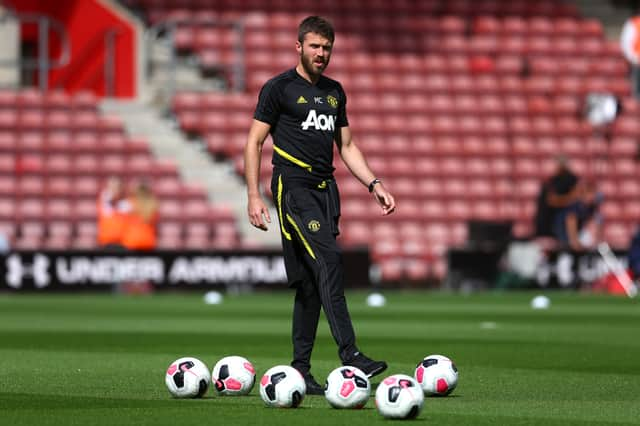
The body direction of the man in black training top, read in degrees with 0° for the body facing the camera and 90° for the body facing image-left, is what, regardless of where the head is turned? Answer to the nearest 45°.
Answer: approximately 315°

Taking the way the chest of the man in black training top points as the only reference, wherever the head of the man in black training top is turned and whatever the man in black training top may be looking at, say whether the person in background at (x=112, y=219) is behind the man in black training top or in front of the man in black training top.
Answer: behind

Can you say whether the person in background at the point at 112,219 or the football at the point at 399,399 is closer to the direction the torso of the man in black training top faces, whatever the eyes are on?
the football

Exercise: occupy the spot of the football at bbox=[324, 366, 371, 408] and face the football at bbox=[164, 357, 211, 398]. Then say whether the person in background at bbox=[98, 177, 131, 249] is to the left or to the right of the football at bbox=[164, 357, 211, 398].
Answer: right

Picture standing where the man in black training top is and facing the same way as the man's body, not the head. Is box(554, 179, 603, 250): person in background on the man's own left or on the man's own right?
on the man's own left
